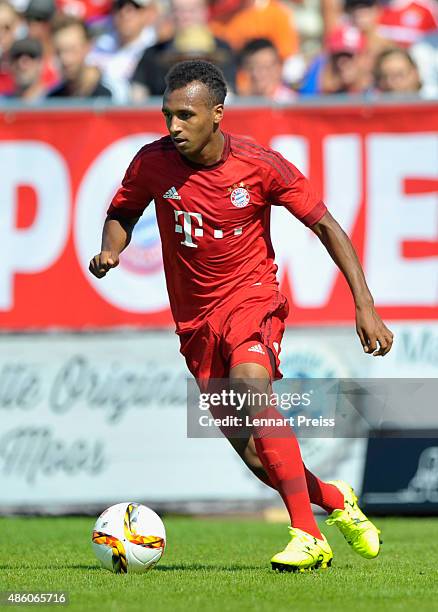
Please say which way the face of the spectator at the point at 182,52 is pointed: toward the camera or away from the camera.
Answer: toward the camera

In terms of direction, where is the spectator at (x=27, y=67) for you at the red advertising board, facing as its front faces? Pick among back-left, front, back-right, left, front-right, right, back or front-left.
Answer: back-right

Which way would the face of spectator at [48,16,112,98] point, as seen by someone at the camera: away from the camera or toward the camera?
toward the camera

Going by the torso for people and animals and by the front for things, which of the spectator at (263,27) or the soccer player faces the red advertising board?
the spectator

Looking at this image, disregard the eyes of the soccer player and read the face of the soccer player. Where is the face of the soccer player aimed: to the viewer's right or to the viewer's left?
to the viewer's left

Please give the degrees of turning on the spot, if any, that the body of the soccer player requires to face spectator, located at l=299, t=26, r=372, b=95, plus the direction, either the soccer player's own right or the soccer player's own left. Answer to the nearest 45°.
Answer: approximately 135° to the soccer player's own right

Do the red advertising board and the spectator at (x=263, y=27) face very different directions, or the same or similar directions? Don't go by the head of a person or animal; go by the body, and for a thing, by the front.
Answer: same or similar directions

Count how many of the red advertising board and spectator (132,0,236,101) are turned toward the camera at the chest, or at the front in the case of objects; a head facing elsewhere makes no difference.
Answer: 2

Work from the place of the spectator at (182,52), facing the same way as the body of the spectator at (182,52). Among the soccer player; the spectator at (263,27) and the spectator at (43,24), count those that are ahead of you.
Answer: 1

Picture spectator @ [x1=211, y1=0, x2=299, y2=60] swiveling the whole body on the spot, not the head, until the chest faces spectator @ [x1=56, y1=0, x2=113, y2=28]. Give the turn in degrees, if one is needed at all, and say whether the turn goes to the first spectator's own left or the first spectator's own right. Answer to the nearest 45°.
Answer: approximately 135° to the first spectator's own right

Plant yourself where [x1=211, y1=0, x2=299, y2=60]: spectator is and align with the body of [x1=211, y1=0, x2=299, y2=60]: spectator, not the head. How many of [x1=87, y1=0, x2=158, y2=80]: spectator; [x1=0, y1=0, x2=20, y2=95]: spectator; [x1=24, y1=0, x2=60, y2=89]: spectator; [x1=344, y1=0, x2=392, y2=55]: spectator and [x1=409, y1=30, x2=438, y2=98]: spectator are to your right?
3

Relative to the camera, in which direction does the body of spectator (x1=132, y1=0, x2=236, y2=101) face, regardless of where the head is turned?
toward the camera

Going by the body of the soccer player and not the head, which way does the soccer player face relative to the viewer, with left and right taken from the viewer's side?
facing the viewer and to the left of the viewer

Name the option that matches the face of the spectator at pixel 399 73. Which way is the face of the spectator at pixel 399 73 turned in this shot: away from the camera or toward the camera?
toward the camera

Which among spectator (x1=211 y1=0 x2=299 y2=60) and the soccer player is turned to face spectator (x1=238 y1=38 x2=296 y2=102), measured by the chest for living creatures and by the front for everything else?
spectator (x1=211 y1=0 x2=299 y2=60)

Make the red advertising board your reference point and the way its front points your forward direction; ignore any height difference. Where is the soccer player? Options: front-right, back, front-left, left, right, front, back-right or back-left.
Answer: front
